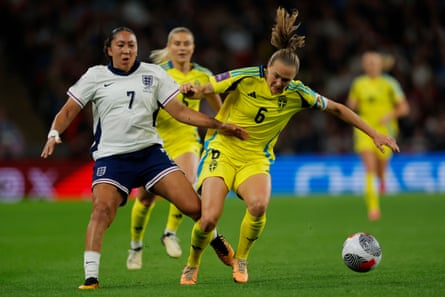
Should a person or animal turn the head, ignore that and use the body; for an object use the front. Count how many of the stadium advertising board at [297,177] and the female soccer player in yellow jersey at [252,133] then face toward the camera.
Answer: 2

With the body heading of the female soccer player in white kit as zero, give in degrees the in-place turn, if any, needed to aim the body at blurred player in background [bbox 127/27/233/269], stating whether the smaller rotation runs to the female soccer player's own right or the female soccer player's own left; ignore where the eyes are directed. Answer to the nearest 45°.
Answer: approximately 180°

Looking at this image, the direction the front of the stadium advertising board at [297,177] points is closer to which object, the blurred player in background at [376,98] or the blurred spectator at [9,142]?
the blurred player in background

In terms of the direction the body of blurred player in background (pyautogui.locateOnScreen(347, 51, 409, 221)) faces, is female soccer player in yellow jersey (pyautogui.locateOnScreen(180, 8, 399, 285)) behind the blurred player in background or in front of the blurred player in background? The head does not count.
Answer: in front

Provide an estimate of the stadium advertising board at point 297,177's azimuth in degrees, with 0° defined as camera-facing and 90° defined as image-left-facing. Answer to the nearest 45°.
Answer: approximately 0°

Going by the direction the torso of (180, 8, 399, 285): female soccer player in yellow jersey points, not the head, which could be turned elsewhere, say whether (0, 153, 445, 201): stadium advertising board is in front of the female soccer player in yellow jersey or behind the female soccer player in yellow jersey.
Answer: behind
